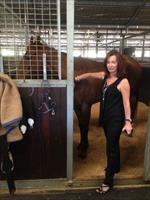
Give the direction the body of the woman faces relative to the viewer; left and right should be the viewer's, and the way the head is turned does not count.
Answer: facing the viewer and to the left of the viewer

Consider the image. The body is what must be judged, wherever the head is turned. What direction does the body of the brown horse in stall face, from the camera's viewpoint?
to the viewer's left
